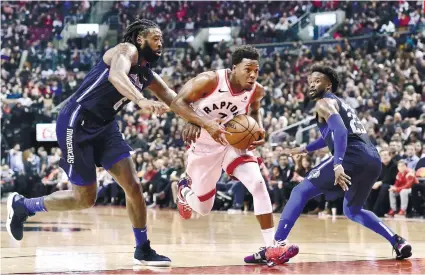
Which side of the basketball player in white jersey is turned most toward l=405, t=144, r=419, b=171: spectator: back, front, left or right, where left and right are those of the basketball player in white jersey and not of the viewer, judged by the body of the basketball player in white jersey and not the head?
left

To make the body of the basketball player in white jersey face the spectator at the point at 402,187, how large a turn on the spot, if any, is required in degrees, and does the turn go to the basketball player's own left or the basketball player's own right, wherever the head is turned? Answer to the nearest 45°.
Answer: approximately 90° to the basketball player's own left

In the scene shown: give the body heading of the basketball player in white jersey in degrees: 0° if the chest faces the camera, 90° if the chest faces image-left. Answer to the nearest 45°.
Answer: approximately 315°

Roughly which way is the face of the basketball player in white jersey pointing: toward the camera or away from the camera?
toward the camera
